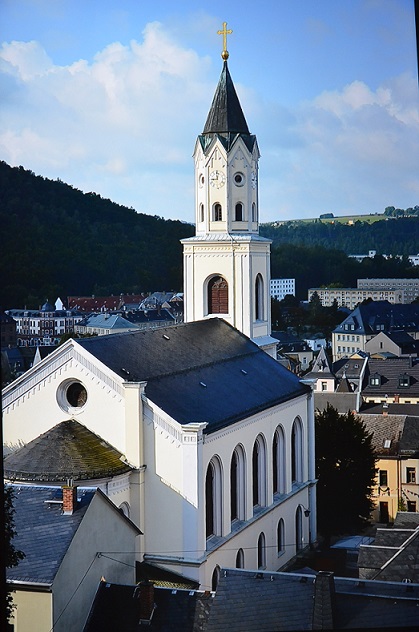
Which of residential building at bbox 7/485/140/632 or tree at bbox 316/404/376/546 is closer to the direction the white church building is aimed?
the tree

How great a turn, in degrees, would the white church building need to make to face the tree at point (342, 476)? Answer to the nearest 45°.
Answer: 0° — it already faces it

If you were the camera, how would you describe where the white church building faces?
facing away from the viewer and to the right of the viewer

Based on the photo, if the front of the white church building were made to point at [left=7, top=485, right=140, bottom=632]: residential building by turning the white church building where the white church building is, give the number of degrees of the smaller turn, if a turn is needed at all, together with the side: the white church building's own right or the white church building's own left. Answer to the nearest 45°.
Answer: approximately 135° to the white church building's own right

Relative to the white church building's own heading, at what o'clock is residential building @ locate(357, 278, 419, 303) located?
The residential building is roughly at 11 o'clock from the white church building.
